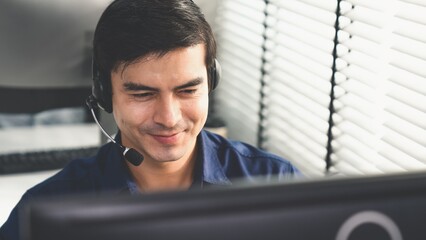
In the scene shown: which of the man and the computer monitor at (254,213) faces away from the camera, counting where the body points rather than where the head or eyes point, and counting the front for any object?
the computer monitor

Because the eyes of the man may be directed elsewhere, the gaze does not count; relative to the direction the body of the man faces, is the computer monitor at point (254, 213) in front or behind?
in front

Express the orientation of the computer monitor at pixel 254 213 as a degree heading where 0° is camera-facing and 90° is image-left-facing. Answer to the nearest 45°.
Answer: approximately 180°

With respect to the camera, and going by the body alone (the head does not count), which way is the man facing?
toward the camera

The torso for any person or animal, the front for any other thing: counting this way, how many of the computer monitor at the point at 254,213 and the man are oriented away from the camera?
1

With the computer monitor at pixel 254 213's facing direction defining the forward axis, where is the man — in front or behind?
in front

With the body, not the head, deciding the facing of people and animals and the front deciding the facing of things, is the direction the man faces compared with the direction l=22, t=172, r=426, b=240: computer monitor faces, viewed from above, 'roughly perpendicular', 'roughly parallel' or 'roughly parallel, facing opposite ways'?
roughly parallel, facing opposite ways
